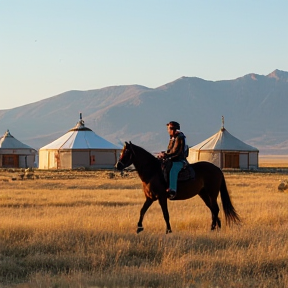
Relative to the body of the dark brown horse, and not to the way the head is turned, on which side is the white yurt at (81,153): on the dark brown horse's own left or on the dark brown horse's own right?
on the dark brown horse's own right

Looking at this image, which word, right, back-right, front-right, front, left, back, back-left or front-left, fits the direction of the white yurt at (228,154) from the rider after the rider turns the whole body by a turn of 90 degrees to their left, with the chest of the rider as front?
back

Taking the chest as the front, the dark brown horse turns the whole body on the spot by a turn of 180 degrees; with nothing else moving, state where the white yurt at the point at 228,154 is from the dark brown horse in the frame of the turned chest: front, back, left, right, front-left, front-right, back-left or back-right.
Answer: left

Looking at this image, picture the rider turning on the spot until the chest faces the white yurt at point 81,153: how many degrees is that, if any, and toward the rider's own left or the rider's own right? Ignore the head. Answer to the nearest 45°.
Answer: approximately 90° to the rider's own right

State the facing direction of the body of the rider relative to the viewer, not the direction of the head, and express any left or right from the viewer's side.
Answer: facing to the left of the viewer

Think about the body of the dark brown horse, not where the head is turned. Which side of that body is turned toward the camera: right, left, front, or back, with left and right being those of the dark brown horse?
left
